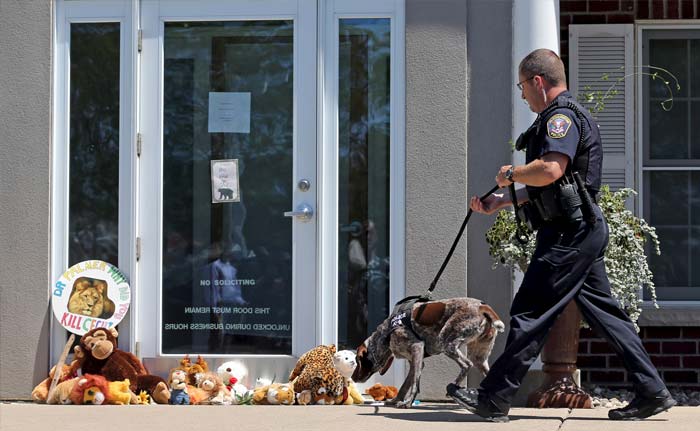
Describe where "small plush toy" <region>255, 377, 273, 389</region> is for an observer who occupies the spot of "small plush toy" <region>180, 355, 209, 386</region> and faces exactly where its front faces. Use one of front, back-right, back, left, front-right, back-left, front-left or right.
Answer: left

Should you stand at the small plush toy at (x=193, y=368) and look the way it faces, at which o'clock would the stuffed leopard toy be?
The stuffed leopard toy is roughly at 10 o'clock from the small plush toy.

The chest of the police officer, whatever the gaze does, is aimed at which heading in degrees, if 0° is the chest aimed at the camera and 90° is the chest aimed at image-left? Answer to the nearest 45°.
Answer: approximately 90°

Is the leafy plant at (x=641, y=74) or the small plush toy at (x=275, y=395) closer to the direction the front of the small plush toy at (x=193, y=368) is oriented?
the small plush toy

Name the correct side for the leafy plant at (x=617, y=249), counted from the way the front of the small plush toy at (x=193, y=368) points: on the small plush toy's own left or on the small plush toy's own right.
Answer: on the small plush toy's own left

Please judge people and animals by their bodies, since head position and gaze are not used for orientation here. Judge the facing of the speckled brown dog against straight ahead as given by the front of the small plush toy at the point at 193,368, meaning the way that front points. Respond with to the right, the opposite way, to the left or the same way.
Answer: to the right

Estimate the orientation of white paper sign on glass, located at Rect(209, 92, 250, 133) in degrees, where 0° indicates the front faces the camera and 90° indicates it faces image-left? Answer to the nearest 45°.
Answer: approximately 0°

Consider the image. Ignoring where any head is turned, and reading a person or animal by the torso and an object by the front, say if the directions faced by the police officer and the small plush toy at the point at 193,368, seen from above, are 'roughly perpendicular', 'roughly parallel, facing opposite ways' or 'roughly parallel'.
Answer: roughly perpendicular

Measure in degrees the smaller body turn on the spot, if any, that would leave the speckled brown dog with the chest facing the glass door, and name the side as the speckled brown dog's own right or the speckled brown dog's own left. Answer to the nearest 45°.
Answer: approximately 45° to the speckled brown dog's own right

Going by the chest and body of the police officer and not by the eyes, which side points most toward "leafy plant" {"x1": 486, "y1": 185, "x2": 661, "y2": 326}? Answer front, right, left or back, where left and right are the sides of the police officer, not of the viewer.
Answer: right

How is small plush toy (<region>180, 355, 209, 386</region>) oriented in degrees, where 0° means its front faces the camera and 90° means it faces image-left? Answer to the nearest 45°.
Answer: approximately 0°

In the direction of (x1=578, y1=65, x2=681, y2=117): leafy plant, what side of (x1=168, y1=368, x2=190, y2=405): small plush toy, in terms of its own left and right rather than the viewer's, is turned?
left
